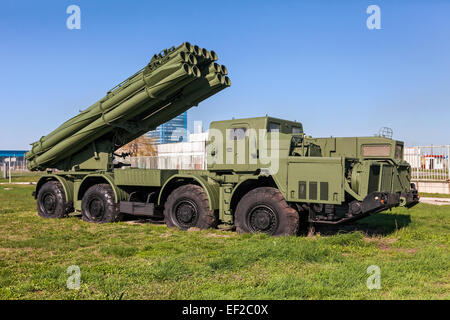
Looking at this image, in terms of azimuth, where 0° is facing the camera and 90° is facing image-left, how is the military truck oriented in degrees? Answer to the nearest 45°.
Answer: approximately 315°

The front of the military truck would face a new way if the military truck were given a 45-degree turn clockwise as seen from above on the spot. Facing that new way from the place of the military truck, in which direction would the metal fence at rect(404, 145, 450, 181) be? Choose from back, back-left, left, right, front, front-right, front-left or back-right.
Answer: back-left

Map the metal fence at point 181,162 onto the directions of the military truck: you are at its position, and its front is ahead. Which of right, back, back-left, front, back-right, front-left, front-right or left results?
back-left
